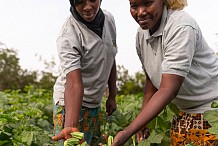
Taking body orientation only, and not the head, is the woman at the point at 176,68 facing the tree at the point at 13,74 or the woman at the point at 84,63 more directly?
the woman

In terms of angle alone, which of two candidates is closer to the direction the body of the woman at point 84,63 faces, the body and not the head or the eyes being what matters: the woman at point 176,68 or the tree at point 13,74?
the woman

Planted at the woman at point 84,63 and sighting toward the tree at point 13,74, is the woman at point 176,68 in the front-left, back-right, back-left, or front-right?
back-right

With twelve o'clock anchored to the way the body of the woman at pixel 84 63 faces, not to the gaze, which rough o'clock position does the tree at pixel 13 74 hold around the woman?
The tree is roughly at 7 o'clock from the woman.

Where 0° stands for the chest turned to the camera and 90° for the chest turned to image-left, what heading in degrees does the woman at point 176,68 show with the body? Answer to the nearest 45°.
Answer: approximately 45°

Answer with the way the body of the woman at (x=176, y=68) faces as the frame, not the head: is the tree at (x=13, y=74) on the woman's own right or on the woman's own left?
on the woman's own right

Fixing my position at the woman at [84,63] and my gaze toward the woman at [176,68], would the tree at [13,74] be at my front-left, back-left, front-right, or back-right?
back-left
